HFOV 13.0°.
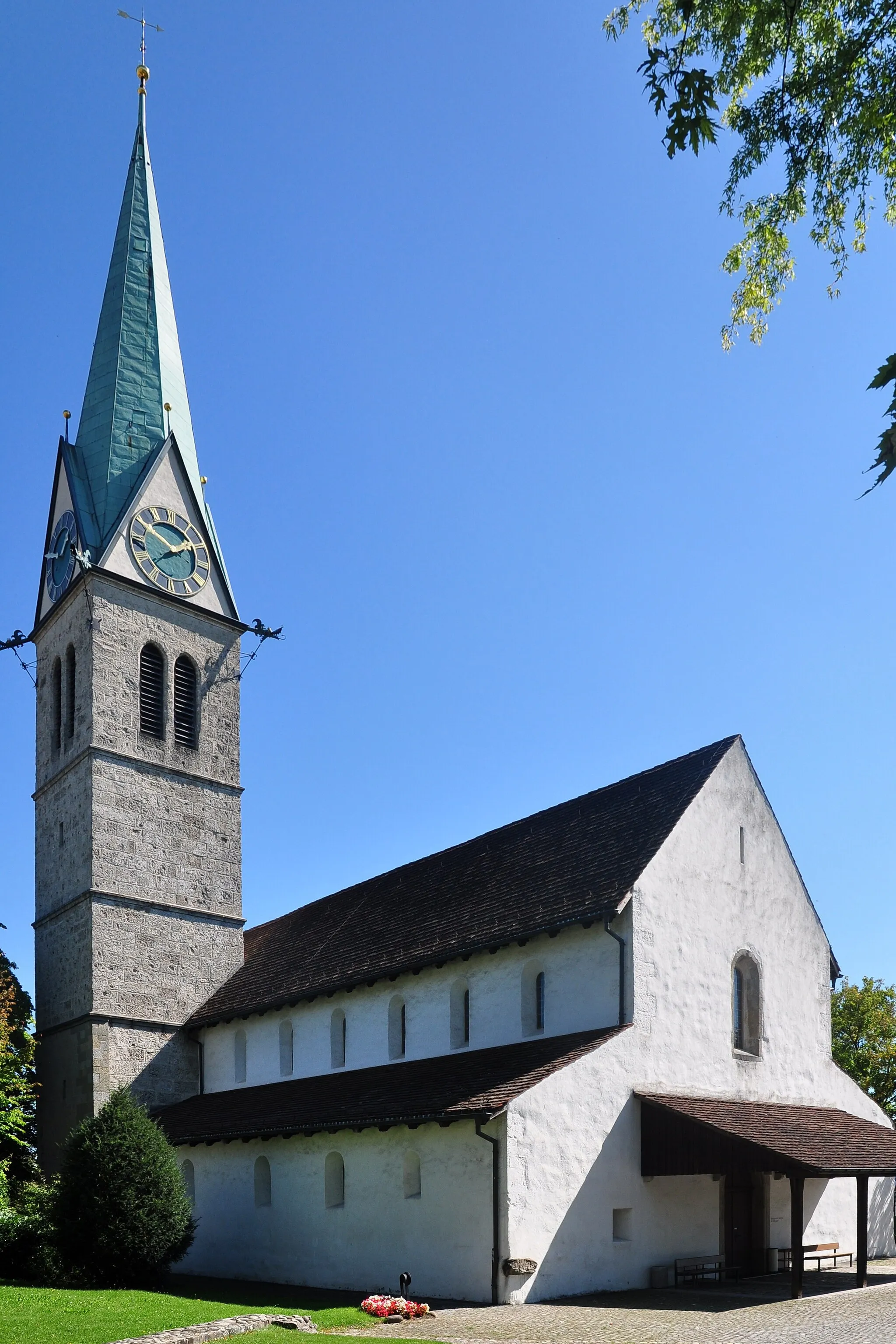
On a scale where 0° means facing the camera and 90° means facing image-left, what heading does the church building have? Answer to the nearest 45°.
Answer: approximately 315°

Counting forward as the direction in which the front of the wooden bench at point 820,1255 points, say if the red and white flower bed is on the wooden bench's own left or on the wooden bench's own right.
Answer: on the wooden bench's own right

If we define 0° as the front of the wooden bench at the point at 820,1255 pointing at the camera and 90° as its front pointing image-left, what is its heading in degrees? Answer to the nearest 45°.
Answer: approximately 315°
